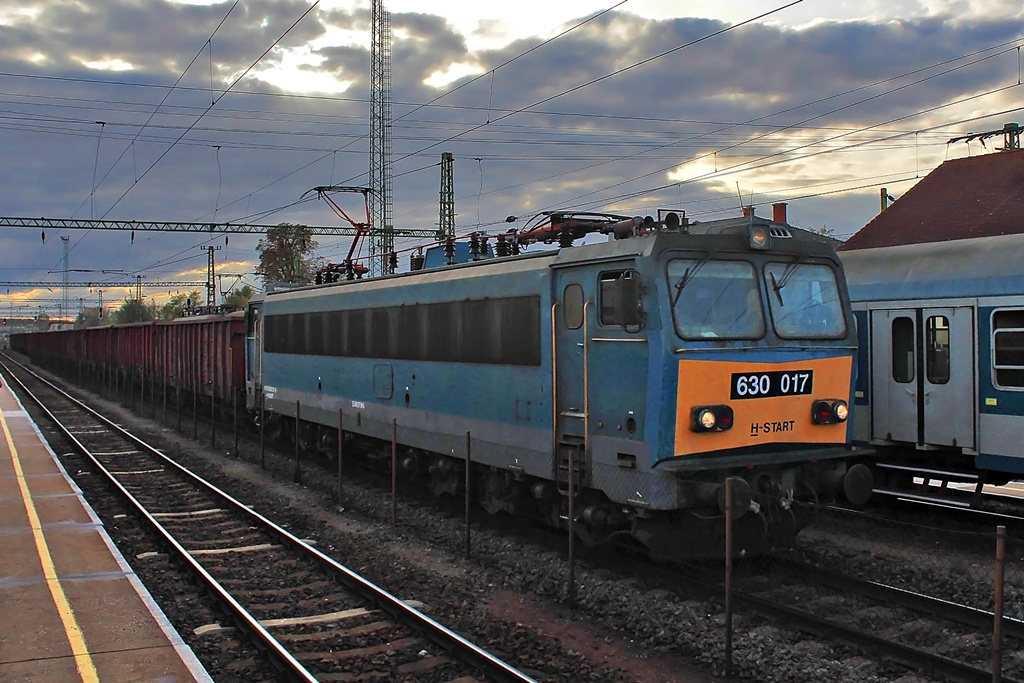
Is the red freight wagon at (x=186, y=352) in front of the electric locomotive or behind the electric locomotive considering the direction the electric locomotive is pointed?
behind

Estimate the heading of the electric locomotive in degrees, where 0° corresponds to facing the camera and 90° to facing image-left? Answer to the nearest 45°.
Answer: approximately 315°
